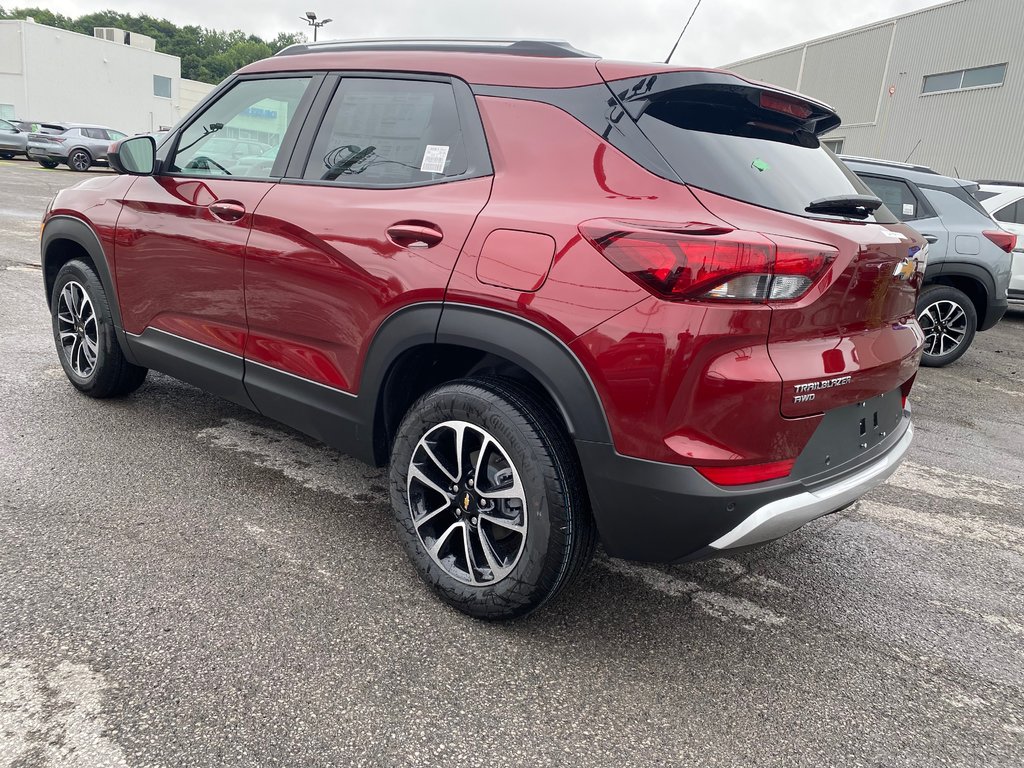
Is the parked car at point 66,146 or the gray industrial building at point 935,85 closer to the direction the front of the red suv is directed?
the parked car

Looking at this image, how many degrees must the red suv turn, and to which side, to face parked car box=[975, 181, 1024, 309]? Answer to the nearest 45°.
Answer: approximately 90° to its right

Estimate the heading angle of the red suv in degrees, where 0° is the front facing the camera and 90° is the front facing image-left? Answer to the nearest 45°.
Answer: approximately 135°

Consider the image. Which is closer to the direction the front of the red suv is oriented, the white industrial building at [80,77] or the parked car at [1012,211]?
the white industrial building

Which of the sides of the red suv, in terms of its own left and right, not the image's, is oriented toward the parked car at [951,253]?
right

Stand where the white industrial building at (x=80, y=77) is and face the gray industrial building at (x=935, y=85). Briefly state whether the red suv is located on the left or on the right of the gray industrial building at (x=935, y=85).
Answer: right

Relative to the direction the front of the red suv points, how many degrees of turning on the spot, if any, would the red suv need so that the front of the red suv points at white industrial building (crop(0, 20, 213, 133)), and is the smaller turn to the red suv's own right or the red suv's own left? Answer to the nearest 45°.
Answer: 0° — it already faces it
